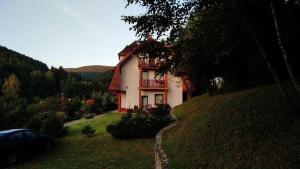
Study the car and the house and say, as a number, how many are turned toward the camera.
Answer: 1

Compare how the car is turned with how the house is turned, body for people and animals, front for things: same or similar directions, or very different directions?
very different directions

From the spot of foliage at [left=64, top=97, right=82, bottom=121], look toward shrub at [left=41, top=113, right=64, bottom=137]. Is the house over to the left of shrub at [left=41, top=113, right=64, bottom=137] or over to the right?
left

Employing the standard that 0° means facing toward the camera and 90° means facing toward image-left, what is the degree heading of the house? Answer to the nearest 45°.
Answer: approximately 0°

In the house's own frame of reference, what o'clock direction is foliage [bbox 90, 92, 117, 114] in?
The foliage is roughly at 4 o'clock from the house.

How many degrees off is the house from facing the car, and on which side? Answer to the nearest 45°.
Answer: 0° — it already faces it

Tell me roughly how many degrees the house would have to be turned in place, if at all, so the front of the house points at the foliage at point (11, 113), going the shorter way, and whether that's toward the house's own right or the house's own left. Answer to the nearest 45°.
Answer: approximately 45° to the house's own right
